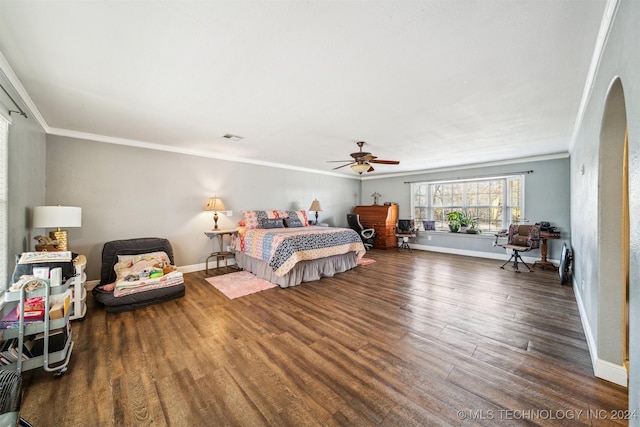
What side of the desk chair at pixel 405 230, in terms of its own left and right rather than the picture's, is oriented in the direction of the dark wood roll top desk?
right

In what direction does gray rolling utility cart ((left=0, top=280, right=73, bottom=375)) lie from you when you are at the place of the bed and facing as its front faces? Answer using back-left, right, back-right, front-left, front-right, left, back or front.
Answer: right

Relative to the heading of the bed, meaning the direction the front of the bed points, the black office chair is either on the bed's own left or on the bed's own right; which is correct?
on the bed's own left

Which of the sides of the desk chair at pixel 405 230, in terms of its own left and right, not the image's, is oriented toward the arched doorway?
front

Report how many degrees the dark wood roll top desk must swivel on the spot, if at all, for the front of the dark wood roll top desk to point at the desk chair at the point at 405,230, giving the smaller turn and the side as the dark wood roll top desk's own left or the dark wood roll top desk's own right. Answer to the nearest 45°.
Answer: approximately 135° to the dark wood roll top desk's own left

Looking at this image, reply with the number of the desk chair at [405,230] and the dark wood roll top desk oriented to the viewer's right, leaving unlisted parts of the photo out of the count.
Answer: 0

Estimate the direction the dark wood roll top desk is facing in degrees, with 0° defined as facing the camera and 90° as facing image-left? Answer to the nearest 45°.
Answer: approximately 45°

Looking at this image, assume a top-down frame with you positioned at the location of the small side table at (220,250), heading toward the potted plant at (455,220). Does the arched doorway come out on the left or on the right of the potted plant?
right

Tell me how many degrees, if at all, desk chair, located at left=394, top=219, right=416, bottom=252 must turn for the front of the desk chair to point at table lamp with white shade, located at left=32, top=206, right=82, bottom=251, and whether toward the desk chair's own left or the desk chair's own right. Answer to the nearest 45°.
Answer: approximately 45° to the desk chair's own right
